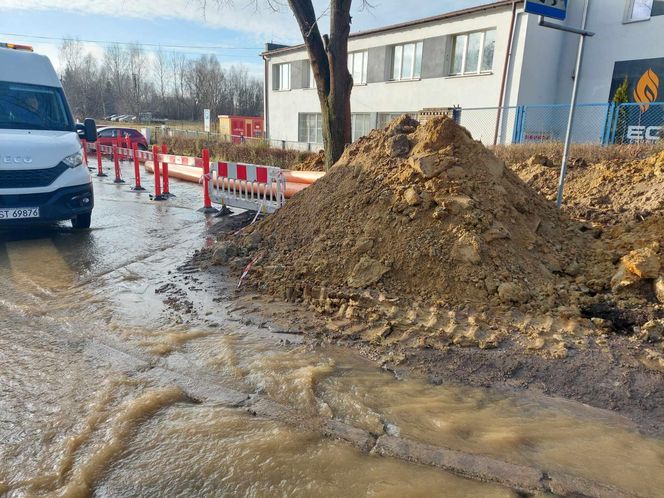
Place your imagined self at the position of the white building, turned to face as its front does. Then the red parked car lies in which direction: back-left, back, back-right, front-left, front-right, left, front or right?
front-right

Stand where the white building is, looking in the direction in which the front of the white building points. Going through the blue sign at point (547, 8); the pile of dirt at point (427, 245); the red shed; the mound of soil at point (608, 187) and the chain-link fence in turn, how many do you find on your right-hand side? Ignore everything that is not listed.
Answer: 1

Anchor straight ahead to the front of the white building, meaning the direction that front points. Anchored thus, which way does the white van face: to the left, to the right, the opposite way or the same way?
to the left

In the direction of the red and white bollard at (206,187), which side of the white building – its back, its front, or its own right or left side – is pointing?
front

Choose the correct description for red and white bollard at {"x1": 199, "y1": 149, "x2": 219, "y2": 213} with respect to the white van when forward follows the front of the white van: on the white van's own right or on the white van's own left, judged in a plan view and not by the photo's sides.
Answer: on the white van's own left

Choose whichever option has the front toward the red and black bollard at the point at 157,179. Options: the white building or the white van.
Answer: the white building

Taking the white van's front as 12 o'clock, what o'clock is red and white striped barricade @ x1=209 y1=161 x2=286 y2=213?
The red and white striped barricade is roughly at 9 o'clock from the white van.

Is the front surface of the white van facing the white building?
no

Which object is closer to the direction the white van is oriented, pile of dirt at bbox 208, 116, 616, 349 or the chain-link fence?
the pile of dirt

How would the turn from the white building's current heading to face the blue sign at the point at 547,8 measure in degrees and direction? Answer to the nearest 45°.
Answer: approximately 45° to its left

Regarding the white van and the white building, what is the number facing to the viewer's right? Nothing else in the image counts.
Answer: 0

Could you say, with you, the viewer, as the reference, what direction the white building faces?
facing the viewer and to the left of the viewer

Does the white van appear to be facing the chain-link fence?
no

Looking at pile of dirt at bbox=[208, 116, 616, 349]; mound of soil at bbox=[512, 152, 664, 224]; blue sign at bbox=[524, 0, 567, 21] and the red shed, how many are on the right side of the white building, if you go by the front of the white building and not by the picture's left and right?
1

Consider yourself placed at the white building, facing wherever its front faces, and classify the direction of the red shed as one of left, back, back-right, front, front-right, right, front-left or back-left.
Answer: right

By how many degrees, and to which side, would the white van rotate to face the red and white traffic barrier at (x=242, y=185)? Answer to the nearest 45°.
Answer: approximately 90° to its left

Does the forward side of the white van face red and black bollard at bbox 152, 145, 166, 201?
no

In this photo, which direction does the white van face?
toward the camera
